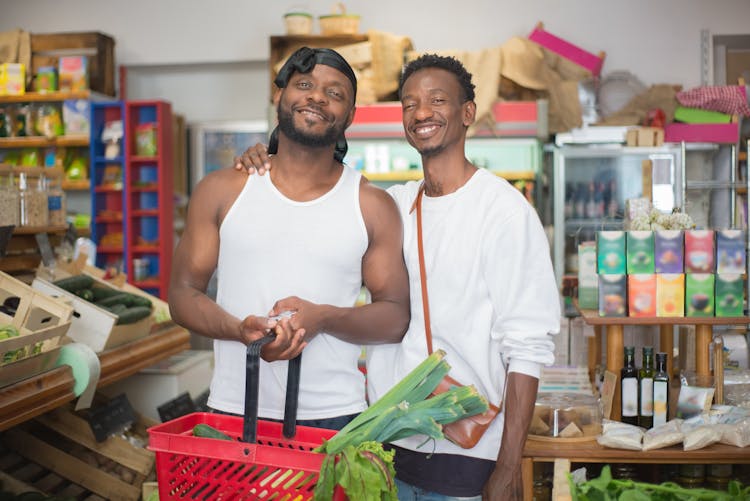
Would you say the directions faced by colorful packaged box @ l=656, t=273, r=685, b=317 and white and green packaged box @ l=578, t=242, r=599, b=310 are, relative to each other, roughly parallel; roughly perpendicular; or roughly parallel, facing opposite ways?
roughly parallel

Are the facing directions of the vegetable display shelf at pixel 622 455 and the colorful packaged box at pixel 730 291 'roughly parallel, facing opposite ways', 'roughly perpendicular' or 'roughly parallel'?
roughly parallel

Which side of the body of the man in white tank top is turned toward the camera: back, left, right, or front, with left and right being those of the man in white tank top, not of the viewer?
front

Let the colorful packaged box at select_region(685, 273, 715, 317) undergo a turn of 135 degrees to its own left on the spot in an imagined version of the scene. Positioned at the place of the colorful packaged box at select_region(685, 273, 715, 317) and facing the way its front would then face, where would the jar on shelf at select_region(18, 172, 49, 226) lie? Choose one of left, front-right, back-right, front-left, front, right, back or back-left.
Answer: back-left

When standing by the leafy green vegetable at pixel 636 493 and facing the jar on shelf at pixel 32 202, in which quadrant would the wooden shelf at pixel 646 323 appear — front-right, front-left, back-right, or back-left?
front-right

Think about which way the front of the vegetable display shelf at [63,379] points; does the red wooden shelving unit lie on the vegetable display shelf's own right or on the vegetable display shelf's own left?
on the vegetable display shelf's own left

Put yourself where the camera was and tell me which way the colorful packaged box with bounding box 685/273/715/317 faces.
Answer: facing the viewer

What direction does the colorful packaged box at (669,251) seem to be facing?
toward the camera

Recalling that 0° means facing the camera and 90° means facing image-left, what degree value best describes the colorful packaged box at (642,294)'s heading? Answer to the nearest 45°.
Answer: approximately 0°

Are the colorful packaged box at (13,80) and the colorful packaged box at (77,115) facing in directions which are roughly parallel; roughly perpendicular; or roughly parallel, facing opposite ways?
roughly parallel

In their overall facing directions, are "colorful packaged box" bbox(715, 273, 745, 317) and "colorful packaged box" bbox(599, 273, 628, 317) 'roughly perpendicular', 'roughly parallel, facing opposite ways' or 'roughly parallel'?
roughly parallel
